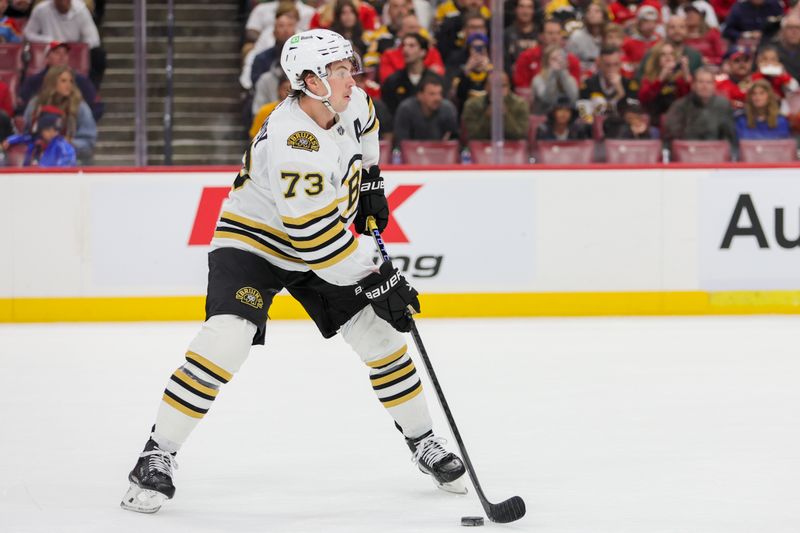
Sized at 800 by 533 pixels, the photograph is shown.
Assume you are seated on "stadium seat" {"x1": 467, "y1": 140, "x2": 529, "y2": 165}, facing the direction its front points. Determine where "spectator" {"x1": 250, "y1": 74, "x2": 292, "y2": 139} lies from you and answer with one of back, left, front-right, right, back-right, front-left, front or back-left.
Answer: right

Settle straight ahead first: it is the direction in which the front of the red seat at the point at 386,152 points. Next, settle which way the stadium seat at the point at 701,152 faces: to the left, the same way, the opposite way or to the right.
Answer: the same way

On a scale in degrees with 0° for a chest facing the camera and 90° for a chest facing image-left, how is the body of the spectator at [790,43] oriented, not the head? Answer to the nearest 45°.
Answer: approximately 0°

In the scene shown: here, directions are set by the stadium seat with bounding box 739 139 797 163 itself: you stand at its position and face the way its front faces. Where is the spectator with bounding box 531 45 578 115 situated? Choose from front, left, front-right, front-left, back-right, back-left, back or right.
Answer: right

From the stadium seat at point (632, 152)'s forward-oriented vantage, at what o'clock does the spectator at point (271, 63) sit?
The spectator is roughly at 3 o'clock from the stadium seat.

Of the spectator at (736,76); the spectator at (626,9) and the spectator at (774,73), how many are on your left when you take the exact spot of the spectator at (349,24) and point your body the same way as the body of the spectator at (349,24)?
3

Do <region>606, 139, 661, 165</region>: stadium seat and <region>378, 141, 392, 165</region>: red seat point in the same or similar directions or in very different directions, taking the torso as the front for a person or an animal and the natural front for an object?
same or similar directions

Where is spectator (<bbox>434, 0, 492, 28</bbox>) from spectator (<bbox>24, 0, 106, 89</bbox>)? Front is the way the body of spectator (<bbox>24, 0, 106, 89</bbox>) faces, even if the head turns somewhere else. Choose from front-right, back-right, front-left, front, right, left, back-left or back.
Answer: left

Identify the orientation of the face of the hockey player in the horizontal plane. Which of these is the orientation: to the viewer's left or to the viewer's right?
to the viewer's right

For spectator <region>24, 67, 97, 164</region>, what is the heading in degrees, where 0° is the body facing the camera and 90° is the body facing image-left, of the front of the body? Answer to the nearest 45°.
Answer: approximately 0°

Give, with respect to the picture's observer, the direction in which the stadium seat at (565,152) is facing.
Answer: facing the viewer

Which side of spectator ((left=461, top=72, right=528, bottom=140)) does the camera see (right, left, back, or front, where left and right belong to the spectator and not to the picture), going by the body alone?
front

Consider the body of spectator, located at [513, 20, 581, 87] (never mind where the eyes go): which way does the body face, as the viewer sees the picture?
toward the camera

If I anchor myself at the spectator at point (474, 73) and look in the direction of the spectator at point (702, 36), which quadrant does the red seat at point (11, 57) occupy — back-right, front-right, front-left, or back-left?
back-left

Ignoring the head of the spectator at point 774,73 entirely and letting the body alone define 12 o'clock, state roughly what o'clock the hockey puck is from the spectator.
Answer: The hockey puck is roughly at 12 o'clock from the spectator.

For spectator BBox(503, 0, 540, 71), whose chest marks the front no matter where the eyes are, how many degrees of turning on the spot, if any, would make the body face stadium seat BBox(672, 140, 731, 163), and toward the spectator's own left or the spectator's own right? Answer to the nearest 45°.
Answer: approximately 90° to the spectator's own left
